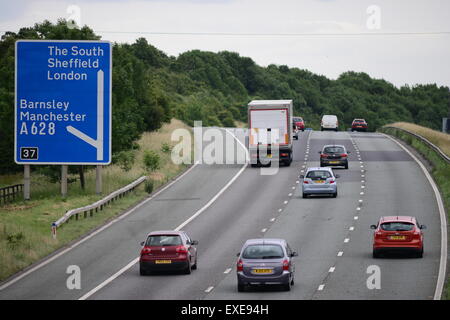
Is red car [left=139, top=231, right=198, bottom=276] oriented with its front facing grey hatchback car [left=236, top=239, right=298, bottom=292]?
no

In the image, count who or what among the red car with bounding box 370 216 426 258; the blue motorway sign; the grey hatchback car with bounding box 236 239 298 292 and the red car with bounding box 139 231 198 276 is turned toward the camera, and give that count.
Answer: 1

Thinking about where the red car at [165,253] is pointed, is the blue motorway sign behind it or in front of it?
in front

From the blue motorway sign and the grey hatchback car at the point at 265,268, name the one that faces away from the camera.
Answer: the grey hatchback car

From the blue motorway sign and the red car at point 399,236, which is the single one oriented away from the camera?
the red car

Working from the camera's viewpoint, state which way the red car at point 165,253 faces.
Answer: facing away from the viewer

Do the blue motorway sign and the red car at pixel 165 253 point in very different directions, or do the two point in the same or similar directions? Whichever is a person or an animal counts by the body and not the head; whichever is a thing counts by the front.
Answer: very different directions

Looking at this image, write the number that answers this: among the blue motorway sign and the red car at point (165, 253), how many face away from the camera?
1

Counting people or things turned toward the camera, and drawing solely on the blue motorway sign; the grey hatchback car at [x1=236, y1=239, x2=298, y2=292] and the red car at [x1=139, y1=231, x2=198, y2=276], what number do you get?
1

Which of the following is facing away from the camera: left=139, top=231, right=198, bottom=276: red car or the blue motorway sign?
the red car

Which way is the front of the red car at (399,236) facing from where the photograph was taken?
facing away from the viewer

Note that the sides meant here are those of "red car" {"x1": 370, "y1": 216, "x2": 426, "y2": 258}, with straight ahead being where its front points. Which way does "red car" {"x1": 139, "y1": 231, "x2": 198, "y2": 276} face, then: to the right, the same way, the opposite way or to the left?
the same way

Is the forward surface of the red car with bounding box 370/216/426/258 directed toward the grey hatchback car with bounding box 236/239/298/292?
no

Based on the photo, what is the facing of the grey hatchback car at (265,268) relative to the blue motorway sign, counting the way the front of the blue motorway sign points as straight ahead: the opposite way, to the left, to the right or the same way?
the opposite way

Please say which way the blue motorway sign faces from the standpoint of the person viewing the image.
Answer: facing the viewer

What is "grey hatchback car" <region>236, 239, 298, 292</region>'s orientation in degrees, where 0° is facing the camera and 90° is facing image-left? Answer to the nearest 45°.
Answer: approximately 180°

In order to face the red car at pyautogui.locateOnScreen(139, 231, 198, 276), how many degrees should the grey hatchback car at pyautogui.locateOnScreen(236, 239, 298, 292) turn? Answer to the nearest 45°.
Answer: approximately 45° to its left

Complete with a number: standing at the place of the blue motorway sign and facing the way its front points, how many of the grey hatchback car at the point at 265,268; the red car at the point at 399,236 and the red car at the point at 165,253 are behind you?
0
